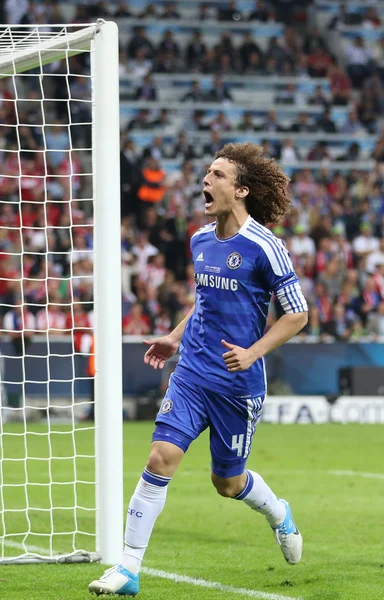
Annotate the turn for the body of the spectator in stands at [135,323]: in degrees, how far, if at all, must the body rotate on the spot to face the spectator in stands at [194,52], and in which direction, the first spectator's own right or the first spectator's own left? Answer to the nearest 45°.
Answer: approximately 180°

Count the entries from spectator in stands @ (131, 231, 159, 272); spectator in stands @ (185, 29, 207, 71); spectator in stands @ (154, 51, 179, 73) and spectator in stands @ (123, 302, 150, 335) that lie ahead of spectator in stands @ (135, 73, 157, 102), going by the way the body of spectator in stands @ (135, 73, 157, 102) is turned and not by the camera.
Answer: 2

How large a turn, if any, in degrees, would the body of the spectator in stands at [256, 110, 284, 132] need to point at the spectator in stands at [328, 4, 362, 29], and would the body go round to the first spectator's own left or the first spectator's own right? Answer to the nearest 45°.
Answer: approximately 135° to the first spectator's own left

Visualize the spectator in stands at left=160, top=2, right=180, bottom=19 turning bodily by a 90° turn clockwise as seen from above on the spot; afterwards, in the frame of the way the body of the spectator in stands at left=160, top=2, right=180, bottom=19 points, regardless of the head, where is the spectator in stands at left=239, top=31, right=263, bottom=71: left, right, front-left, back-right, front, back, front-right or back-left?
back

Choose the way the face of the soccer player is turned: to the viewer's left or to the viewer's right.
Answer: to the viewer's left
